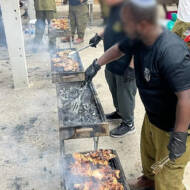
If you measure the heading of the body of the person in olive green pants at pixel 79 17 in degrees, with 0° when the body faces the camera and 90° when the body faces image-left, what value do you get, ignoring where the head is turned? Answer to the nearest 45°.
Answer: approximately 45°

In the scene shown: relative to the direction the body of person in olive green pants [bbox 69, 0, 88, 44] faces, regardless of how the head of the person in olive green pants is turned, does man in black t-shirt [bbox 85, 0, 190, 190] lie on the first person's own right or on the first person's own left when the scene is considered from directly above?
on the first person's own left
